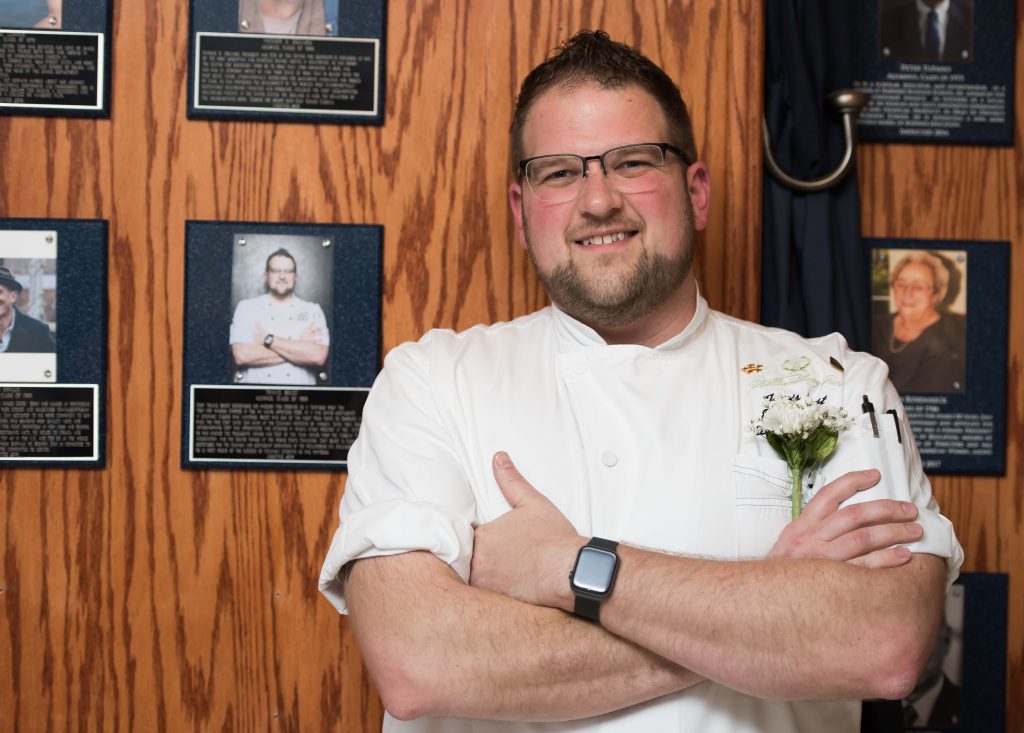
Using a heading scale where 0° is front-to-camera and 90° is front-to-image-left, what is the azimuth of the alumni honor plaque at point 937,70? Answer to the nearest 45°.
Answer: approximately 0°

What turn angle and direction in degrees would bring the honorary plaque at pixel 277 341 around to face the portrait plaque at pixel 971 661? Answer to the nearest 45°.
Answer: approximately 90° to its left

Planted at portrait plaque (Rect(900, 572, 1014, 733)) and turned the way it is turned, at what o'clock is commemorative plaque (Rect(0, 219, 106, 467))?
commemorative plaque (Rect(0, 219, 106, 467)) is roughly at 2 o'clock from portrait plaque (Rect(900, 572, 1014, 733)).

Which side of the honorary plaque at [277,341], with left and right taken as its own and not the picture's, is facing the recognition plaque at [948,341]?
left

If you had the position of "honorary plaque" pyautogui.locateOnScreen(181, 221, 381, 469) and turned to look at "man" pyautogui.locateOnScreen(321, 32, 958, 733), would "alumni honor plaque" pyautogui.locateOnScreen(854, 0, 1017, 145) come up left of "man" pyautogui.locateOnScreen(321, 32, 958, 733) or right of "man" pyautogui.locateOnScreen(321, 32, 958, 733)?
left

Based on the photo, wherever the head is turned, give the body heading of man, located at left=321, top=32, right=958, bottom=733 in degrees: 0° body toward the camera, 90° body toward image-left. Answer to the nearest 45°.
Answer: approximately 0°
